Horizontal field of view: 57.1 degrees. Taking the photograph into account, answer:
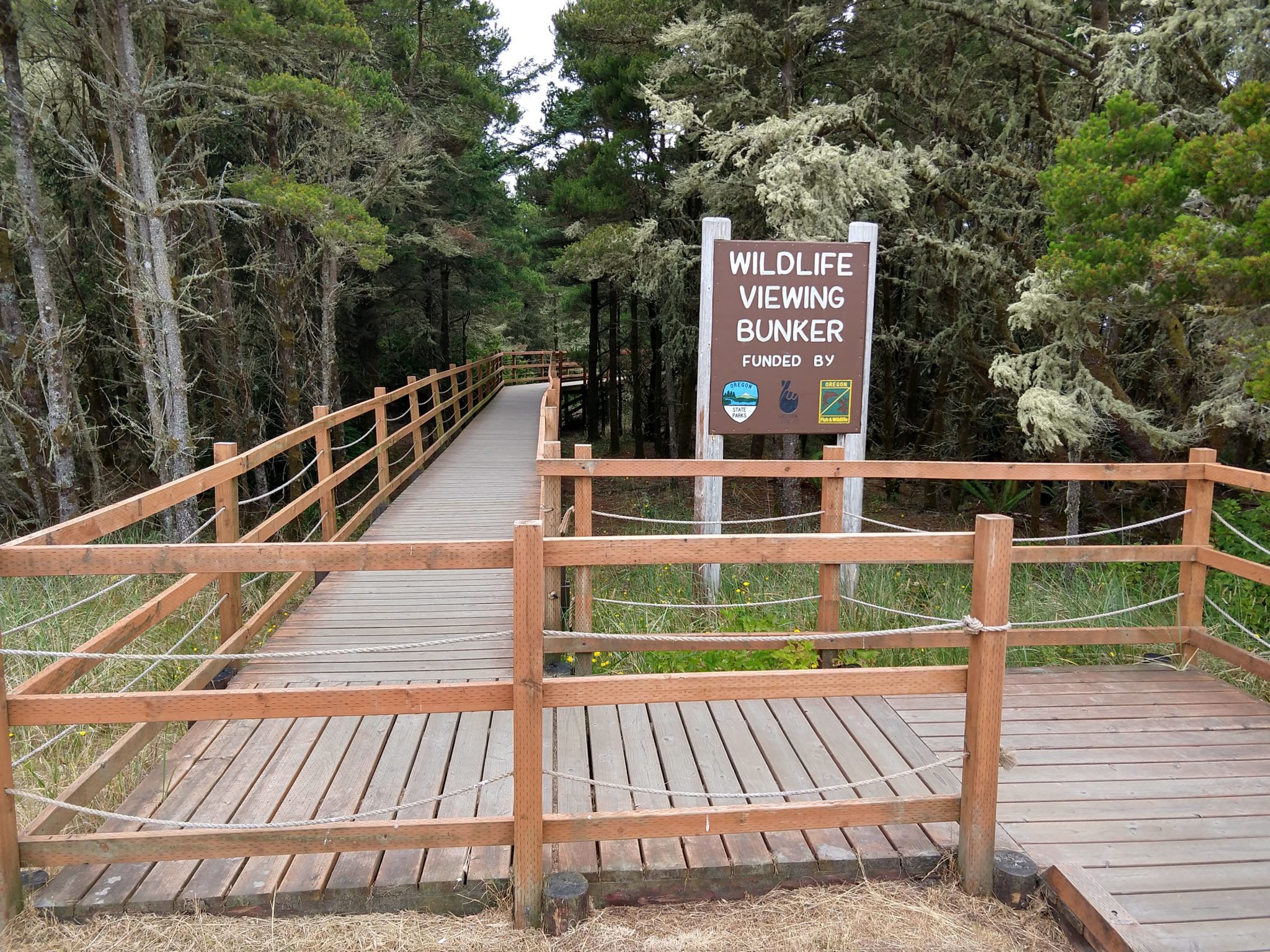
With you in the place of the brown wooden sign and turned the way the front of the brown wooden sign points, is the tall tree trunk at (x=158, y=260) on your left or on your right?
on your right

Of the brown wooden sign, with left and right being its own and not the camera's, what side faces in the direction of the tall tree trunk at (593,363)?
back

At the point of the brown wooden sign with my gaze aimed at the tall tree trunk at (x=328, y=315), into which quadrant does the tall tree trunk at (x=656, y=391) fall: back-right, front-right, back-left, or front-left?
front-right

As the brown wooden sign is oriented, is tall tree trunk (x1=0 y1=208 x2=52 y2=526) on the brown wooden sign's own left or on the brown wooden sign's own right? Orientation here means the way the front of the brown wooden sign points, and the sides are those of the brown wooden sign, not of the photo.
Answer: on the brown wooden sign's own right

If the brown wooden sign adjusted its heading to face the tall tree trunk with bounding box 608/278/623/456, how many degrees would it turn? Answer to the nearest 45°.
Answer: approximately 180°

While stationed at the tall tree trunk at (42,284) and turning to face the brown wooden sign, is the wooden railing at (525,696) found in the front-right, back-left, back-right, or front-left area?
front-right

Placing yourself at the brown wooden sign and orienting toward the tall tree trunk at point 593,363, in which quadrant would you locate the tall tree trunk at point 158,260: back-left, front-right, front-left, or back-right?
front-left

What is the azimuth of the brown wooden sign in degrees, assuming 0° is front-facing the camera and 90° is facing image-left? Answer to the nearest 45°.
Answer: approximately 0°

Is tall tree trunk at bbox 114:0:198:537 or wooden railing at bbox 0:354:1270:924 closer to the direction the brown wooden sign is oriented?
the wooden railing
